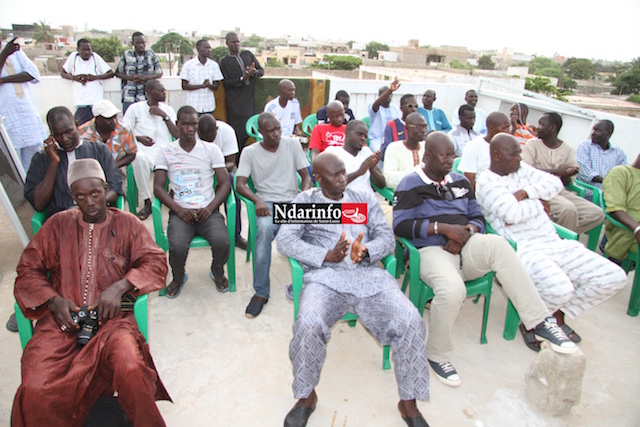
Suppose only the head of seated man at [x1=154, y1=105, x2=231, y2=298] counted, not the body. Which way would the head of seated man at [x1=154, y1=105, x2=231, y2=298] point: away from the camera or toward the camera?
toward the camera

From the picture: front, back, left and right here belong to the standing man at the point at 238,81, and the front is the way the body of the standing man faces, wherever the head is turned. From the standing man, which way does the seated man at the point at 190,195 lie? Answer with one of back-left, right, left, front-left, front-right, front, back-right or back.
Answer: front-right

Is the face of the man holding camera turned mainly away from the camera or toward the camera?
toward the camera

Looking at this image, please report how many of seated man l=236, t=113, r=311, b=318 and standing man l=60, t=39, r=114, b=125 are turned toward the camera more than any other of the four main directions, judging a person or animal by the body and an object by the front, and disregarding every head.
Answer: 2

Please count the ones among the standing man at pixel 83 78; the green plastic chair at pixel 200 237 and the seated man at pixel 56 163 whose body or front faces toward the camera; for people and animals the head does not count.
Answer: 3

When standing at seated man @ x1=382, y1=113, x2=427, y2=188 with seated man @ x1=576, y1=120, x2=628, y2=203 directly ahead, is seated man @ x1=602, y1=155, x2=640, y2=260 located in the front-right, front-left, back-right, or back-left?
front-right

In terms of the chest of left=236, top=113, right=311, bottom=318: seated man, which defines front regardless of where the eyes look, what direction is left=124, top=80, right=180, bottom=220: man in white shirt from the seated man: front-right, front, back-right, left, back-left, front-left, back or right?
back-right

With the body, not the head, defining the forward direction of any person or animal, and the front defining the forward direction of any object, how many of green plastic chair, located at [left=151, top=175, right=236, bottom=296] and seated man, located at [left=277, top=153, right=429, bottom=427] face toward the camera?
2

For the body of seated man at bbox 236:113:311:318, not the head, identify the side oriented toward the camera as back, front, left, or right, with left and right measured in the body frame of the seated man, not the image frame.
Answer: front

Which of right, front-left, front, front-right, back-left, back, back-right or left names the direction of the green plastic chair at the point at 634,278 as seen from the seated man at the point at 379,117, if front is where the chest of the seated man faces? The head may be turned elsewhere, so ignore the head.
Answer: front

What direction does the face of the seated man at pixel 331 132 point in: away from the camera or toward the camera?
toward the camera

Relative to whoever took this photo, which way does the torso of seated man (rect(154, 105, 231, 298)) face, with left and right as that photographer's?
facing the viewer

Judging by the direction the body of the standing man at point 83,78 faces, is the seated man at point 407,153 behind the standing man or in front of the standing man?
in front
